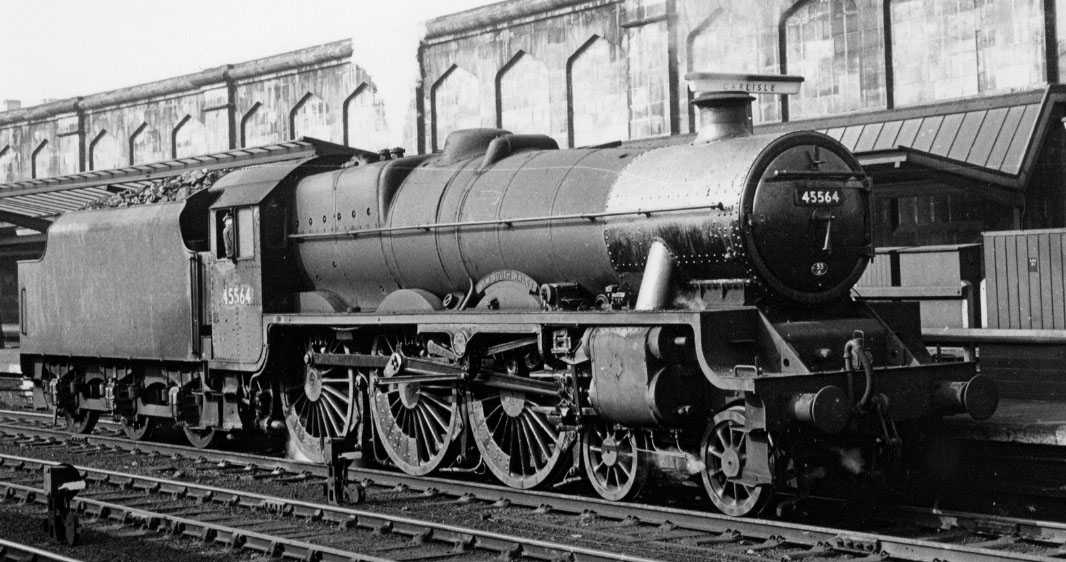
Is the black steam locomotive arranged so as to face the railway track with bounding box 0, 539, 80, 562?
no

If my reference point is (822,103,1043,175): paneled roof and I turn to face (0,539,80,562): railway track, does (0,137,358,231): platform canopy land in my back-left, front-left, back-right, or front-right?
front-right

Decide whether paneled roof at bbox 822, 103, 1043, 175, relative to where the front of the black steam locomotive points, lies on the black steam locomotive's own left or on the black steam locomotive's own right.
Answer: on the black steam locomotive's own left

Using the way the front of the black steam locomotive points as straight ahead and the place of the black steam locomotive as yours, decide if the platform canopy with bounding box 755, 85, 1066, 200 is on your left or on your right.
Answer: on your left

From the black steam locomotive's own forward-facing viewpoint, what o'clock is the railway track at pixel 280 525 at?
The railway track is roughly at 4 o'clock from the black steam locomotive.

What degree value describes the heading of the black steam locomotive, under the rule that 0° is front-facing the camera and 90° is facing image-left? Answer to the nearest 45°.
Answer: approximately 315°

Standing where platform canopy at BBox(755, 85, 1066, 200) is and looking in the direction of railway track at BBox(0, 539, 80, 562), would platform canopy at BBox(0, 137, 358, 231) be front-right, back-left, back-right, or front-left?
front-right

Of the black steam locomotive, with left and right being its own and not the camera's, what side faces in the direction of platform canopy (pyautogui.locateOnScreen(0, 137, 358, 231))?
back
